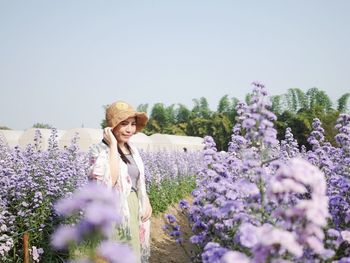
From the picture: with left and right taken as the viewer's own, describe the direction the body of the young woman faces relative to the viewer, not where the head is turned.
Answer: facing the viewer and to the right of the viewer

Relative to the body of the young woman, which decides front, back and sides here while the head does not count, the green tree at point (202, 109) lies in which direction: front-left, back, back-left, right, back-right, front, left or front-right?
back-left
